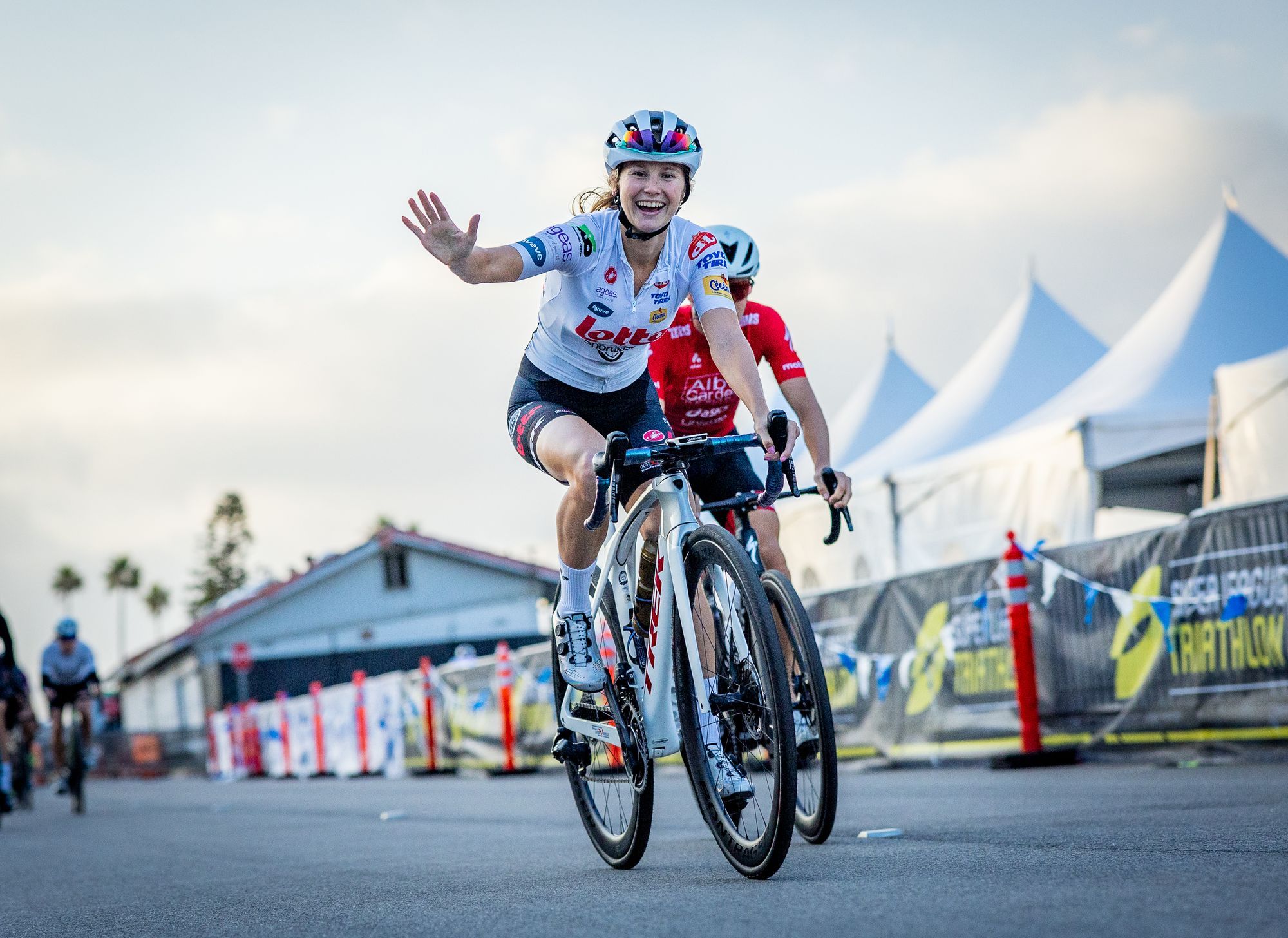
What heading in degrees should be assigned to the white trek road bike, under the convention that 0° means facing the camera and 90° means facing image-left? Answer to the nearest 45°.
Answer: approximately 315°

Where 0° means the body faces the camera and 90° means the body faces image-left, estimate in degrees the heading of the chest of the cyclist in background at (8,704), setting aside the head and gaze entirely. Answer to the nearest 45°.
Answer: approximately 0°

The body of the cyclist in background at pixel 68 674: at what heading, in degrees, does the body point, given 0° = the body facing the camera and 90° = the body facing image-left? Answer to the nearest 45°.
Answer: approximately 0°

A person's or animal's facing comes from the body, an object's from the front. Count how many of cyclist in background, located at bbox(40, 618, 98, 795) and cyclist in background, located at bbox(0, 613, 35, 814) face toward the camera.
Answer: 2

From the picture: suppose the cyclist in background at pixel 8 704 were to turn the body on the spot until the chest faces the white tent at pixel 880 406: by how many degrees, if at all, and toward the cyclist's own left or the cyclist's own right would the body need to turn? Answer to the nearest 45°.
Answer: approximately 135° to the cyclist's own left
